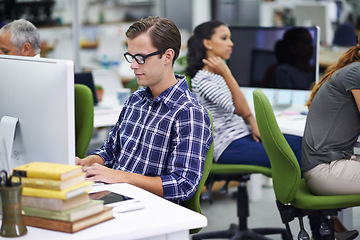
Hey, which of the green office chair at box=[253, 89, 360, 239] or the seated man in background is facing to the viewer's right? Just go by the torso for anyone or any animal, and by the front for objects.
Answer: the green office chair

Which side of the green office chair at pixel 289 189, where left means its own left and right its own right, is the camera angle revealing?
right

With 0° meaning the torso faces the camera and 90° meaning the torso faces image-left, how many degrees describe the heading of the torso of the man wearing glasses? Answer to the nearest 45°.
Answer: approximately 45°

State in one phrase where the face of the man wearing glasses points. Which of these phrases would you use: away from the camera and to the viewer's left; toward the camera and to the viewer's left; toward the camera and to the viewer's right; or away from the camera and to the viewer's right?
toward the camera and to the viewer's left

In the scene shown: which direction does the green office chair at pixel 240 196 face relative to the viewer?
to the viewer's right
